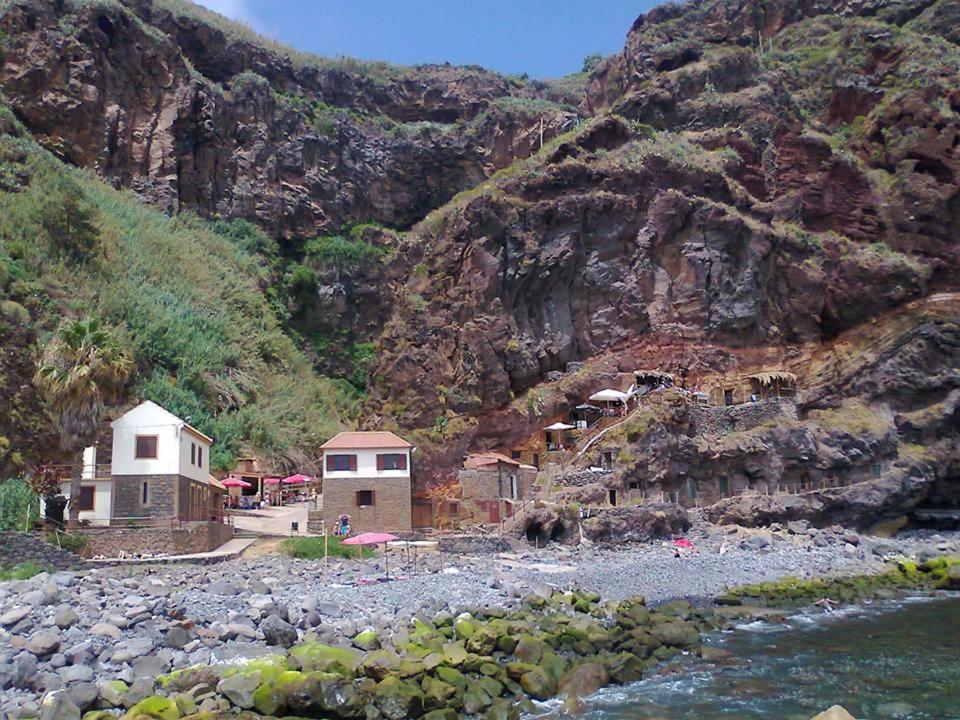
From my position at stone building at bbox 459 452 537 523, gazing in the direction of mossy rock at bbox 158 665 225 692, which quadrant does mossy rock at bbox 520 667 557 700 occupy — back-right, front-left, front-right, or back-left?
front-left

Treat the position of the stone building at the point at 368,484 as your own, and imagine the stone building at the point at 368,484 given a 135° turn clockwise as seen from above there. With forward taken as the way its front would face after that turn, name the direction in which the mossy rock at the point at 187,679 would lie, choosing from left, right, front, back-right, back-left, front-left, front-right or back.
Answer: back-left

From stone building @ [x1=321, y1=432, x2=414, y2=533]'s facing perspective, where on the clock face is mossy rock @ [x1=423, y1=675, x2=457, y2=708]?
The mossy rock is roughly at 12 o'clock from the stone building.

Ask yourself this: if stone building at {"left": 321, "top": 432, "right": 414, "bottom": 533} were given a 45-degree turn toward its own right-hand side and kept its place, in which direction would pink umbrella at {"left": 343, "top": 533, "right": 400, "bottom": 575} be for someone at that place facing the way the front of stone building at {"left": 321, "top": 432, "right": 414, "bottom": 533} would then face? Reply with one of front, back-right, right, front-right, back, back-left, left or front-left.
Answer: front-left

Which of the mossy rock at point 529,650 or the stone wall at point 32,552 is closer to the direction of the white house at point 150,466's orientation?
the mossy rock

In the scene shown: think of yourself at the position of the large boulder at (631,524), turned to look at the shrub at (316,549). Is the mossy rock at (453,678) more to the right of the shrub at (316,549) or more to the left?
left

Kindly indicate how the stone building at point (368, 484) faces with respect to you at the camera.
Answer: facing the viewer

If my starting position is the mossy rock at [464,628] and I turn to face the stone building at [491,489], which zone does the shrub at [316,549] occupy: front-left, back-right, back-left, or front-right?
front-left

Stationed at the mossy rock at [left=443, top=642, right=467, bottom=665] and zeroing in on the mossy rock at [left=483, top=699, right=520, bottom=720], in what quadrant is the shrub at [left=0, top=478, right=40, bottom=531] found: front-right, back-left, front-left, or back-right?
back-right

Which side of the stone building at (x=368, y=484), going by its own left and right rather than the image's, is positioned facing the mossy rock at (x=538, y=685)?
front

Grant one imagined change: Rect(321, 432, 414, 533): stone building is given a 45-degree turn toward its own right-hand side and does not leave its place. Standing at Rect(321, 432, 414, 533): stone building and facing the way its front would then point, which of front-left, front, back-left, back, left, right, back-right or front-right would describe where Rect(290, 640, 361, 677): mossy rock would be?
front-left

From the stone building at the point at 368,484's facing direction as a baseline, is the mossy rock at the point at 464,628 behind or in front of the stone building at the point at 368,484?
in front

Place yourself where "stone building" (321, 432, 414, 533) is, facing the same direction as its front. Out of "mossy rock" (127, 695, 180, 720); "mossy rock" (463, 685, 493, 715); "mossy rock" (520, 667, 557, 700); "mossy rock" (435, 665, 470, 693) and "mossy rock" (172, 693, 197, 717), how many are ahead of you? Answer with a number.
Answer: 5

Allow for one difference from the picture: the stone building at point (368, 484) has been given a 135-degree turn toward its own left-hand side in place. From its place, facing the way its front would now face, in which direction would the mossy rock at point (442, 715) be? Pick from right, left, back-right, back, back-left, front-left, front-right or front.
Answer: back-right

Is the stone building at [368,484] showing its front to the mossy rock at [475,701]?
yes

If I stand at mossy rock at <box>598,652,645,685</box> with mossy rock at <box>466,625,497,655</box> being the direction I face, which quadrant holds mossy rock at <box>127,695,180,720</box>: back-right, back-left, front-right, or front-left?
front-left
